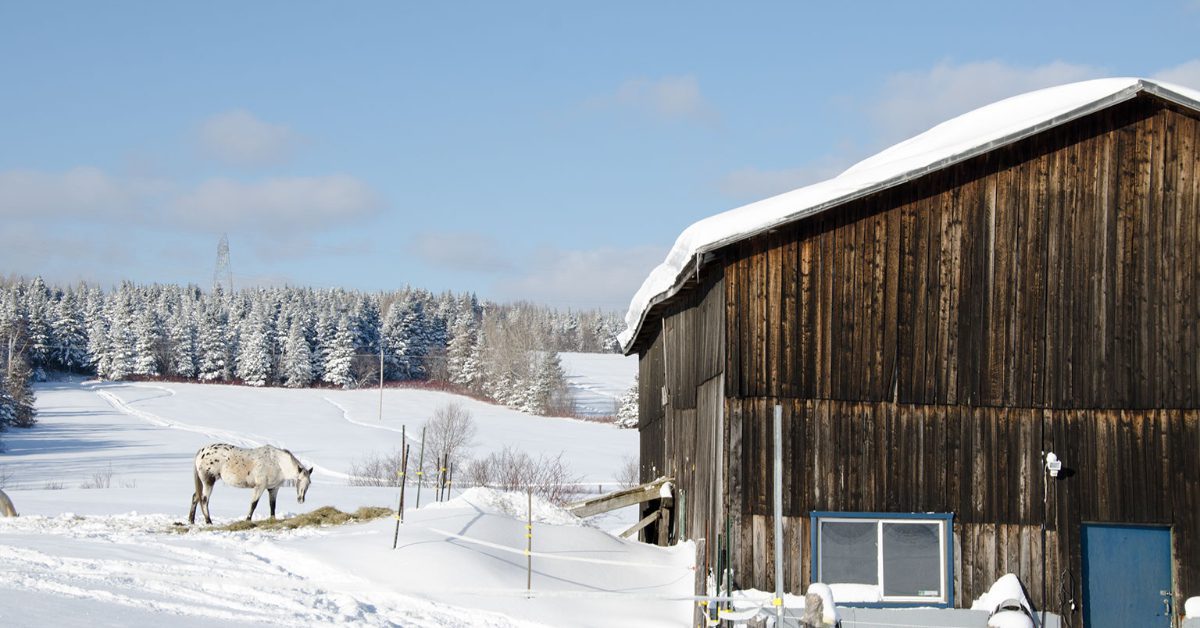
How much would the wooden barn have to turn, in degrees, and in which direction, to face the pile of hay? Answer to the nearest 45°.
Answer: approximately 90° to its right

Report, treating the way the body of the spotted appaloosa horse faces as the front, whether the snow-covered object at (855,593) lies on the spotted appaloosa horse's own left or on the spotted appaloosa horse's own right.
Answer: on the spotted appaloosa horse's own right

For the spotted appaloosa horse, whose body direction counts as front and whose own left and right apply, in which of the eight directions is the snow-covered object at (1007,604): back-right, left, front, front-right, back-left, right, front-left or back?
front-right

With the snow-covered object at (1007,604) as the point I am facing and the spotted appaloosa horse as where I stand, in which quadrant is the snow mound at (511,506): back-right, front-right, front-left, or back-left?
front-left

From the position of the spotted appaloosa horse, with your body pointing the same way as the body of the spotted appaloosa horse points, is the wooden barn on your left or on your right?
on your right

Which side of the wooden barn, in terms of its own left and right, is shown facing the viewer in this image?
front

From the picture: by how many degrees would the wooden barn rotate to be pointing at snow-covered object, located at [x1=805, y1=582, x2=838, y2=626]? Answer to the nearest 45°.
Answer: approximately 45° to its right

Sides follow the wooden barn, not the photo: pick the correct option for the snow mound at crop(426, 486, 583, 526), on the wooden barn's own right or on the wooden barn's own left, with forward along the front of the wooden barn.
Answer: on the wooden barn's own right

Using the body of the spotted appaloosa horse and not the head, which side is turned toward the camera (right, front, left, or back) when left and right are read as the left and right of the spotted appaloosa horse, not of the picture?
right

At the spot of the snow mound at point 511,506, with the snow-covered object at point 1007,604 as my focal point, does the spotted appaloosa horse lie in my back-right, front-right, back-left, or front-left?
back-right

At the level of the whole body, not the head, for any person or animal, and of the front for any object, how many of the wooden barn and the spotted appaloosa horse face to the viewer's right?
1
